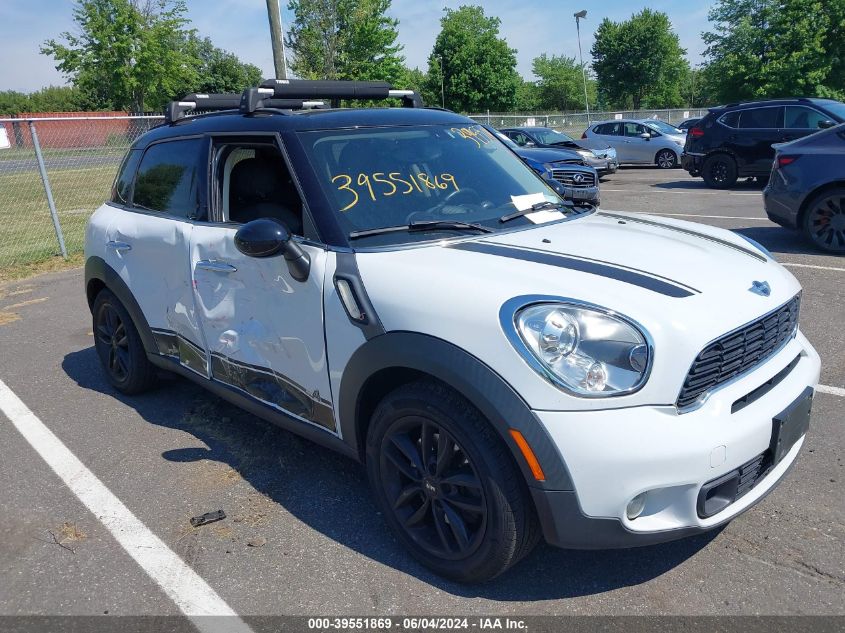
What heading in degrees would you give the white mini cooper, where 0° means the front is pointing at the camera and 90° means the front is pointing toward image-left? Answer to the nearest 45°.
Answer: approximately 315°
